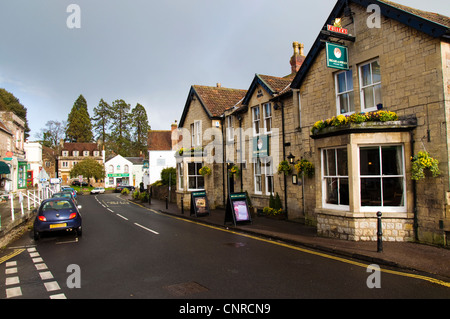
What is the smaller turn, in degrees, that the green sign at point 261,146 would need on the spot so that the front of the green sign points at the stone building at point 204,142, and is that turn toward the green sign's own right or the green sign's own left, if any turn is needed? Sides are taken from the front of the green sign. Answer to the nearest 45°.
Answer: approximately 90° to the green sign's own right

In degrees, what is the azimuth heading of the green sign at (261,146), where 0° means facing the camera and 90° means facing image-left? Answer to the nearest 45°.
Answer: approximately 45°

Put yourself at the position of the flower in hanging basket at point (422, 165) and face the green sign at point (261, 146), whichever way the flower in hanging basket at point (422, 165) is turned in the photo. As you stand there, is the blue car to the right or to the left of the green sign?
left

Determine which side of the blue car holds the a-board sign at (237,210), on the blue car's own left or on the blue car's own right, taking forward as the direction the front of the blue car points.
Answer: on the blue car's own right

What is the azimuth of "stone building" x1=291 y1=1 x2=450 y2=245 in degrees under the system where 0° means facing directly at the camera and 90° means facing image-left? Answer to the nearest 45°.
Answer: approximately 45°

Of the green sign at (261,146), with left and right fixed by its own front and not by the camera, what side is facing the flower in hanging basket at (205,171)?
right

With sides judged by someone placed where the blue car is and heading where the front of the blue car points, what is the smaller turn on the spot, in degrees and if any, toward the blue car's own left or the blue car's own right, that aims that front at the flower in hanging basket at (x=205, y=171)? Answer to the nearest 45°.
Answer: approximately 45° to the blue car's own right

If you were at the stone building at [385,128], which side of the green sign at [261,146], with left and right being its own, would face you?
left

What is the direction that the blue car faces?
away from the camera

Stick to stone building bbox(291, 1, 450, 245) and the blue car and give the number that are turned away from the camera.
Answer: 1

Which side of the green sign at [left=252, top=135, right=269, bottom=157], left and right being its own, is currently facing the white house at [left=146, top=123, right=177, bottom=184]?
right
